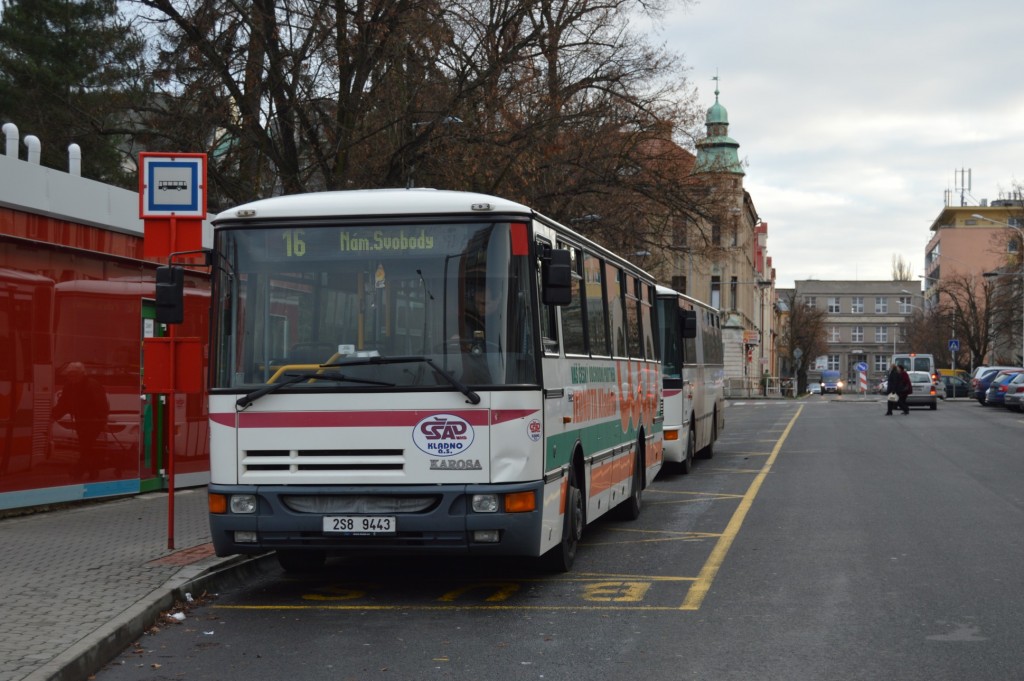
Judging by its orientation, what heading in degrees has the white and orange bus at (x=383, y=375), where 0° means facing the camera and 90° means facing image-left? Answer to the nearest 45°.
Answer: approximately 0°

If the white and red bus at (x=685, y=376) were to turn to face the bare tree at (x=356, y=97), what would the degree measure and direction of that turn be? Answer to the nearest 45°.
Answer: approximately 90° to its right

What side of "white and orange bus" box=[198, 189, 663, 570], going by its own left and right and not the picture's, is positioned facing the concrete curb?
front
